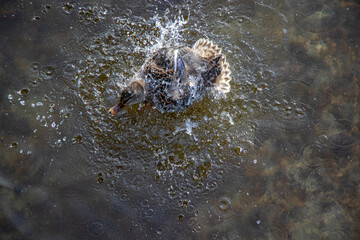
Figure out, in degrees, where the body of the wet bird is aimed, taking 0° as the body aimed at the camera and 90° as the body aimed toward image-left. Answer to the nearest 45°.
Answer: approximately 45°

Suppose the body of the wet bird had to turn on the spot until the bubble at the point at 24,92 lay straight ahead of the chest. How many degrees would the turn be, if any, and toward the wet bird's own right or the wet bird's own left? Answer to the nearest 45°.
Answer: approximately 45° to the wet bird's own right
